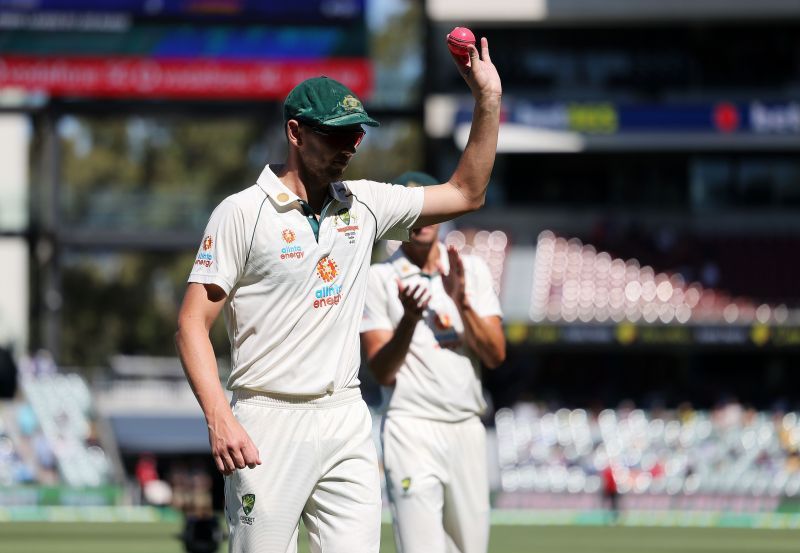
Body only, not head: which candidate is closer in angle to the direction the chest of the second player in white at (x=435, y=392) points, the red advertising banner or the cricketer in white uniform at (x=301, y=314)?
the cricketer in white uniform

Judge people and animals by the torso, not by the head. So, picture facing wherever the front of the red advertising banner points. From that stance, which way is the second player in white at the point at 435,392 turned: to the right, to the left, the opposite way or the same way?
the same way

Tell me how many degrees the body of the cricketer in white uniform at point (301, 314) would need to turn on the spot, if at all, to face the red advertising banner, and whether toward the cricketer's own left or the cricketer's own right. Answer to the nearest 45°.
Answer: approximately 135° to the cricketer's own left

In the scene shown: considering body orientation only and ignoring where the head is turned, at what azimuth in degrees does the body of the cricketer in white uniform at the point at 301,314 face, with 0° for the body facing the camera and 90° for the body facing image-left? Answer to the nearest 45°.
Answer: approximately 315°

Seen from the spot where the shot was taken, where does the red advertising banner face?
facing the viewer

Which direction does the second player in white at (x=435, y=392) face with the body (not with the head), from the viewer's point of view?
toward the camera

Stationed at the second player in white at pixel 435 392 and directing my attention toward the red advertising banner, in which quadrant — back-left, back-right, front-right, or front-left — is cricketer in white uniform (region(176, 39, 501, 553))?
back-left

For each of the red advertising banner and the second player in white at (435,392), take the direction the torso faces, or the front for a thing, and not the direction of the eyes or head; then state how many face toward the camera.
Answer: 2

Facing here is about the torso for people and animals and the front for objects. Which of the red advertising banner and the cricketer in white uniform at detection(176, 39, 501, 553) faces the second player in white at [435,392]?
the red advertising banner

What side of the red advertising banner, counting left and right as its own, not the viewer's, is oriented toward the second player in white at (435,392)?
front

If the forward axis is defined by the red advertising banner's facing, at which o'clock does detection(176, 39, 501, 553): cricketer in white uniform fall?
The cricketer in white uniform is roughly at 12 o'clock from the red advertising banner.

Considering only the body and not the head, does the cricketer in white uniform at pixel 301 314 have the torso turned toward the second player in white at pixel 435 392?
no

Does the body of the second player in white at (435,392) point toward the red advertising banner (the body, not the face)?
no

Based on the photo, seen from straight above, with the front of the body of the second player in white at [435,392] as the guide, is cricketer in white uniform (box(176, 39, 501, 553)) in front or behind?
in front
